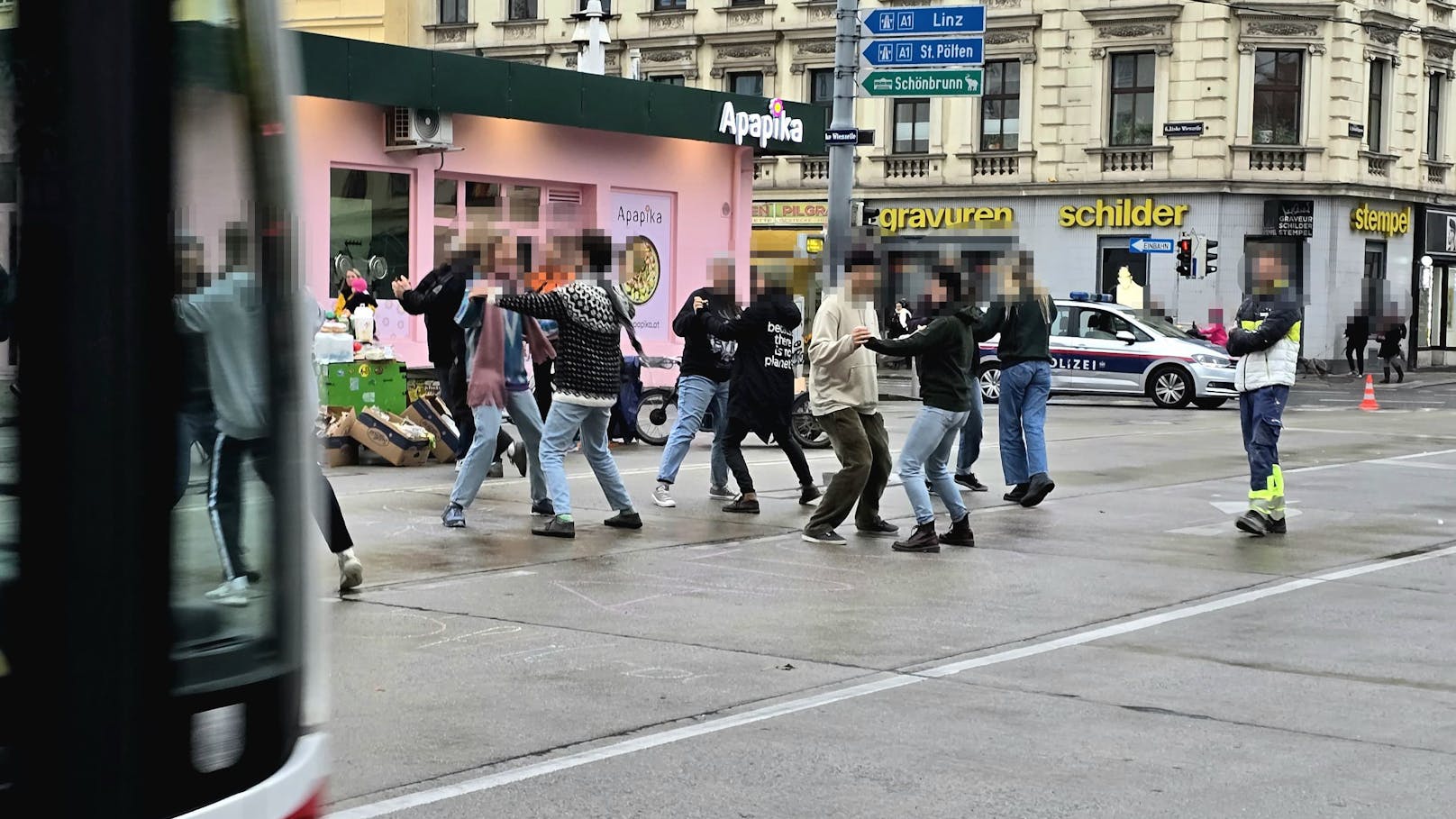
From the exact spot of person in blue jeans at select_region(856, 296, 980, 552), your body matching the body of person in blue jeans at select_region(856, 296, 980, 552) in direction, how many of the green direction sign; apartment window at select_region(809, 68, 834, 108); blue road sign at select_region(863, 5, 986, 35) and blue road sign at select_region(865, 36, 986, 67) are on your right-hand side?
4

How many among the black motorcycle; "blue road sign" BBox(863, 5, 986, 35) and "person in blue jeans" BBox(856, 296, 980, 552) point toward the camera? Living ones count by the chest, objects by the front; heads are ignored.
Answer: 1

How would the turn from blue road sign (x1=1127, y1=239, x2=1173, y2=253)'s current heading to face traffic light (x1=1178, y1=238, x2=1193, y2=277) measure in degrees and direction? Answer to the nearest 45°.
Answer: approximately 45° to its left

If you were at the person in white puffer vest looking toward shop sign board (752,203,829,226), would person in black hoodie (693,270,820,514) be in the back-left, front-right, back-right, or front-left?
front-left

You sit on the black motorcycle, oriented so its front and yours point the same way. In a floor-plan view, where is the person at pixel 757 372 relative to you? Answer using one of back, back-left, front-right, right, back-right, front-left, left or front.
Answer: left

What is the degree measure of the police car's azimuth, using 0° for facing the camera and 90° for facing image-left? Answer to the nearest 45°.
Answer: approximately 270°

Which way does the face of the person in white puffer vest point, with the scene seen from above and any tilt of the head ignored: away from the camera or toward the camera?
toward the camera

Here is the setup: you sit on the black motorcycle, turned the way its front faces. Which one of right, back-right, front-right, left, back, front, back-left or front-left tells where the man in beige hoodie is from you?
left

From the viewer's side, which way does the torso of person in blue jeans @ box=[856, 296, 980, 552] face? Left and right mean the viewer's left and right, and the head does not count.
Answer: facing to the left of the viewer

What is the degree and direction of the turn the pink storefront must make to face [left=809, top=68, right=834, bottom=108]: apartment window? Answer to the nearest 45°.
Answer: approximately 135° to its left

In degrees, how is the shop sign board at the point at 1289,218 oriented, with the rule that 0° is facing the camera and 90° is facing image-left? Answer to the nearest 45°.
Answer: approximately 0°

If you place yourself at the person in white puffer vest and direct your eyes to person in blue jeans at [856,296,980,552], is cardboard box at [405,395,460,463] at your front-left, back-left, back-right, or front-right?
front-right

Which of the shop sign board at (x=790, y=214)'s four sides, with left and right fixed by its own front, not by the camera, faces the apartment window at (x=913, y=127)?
left

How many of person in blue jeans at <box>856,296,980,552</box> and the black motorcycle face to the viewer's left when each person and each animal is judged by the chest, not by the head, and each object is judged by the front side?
2

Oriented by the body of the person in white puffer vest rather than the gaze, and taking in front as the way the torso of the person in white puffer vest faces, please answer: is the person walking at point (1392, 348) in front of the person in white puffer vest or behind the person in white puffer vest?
behind

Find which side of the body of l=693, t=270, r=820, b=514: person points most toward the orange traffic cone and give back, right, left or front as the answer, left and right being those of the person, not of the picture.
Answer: right

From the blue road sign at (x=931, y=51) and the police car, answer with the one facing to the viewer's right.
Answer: the police car

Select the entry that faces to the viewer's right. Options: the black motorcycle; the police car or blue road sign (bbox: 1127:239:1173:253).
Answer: the police car

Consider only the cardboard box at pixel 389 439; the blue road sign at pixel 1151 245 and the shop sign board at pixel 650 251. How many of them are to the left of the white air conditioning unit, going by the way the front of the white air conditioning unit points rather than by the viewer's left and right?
2

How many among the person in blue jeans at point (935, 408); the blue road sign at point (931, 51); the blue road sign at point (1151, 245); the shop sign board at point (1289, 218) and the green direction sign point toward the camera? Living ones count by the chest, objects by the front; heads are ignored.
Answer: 4

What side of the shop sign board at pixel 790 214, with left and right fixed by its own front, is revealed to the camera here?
front

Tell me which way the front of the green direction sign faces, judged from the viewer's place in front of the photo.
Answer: facing the viewer
